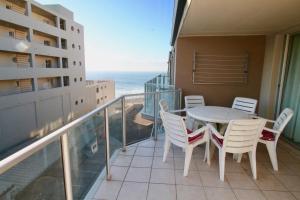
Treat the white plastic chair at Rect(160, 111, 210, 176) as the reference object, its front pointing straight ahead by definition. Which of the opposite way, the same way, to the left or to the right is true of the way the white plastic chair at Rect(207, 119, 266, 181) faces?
to the left

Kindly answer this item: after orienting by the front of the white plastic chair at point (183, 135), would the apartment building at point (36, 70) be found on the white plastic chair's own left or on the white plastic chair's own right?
on the white plastic chair's own left

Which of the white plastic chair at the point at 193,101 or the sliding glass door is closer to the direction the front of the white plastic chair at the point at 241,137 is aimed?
the white plastic chair

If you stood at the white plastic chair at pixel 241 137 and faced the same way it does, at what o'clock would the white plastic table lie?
The white plastic table is roughly at 12 o'clock from the white plastic chair.

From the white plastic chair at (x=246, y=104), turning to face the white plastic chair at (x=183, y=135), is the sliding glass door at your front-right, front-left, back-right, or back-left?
back-left

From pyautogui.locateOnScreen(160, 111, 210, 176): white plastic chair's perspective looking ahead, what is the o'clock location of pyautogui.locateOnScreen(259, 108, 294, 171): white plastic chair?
pyautogui.locateOnScreen(259, 108, 294, 171): white plastic chair is roughly at 1 o'clock from pyautogui.locateOnScreen(160, 111, 210, 176): white plastic chair.

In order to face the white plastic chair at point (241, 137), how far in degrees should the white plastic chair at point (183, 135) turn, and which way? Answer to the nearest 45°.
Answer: approximately 45° to its right

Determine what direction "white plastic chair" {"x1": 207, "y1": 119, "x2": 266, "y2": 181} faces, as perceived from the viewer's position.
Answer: facing away from the viewer and to the left of the viewer

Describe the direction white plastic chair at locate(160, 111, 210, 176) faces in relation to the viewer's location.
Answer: facing away from the viewer and to the right of the viewer
